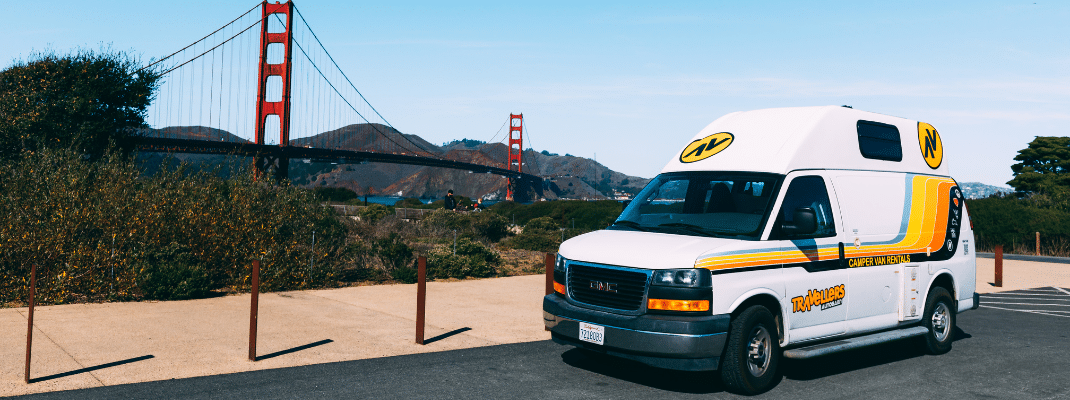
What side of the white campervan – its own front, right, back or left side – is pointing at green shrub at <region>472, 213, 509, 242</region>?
right

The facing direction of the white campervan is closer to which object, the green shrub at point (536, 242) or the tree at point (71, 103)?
the tree

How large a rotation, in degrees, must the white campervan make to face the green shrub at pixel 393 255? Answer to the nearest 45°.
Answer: approximately 90° to its right

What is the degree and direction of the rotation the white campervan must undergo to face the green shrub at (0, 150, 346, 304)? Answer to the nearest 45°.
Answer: approximately 45° to its right

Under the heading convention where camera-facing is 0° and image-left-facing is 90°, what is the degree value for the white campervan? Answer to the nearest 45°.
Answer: approximately 45°

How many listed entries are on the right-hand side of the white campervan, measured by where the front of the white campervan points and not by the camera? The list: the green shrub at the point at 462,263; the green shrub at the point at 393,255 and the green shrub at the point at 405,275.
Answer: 3

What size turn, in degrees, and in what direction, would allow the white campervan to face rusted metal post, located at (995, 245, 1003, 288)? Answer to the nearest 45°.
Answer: approximately 180°

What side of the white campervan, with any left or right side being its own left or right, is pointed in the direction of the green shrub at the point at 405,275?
right
